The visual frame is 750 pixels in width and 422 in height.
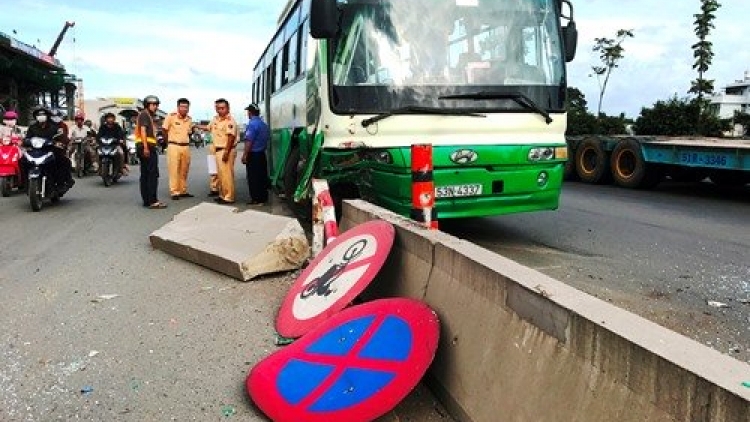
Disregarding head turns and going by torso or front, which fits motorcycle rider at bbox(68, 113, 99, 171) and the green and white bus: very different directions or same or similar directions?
same or similar directions

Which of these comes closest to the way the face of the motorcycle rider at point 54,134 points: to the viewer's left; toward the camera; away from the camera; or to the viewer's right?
toward the camera

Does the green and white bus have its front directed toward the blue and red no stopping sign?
yes

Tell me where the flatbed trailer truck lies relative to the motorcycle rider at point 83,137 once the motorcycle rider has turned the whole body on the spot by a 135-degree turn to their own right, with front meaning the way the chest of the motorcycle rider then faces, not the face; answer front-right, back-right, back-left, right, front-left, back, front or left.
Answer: back

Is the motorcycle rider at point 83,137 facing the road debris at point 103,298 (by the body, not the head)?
yes

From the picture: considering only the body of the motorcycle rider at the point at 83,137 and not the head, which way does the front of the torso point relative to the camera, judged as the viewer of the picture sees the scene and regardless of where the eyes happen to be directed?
toward the camera

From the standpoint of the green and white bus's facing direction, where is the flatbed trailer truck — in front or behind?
behind

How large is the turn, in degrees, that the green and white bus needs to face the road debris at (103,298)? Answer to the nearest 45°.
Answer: approximately 45° to its right
